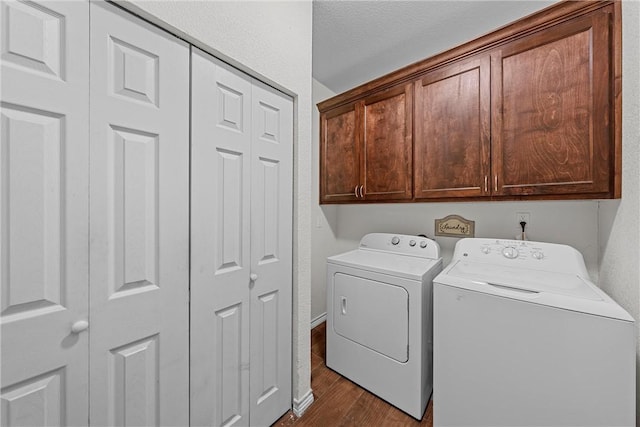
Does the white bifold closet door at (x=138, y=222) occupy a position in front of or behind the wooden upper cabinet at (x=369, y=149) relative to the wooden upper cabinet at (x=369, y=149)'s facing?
in front

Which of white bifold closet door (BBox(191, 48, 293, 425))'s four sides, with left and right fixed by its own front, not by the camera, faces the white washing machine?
front

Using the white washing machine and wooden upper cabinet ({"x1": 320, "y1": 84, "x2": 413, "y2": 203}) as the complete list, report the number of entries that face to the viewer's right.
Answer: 0

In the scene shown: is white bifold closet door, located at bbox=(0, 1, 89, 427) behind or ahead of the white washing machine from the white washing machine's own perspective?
ahead

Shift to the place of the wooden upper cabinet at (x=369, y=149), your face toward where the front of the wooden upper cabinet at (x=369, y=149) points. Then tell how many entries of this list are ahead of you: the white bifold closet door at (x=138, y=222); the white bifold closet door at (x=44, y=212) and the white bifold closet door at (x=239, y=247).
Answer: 3

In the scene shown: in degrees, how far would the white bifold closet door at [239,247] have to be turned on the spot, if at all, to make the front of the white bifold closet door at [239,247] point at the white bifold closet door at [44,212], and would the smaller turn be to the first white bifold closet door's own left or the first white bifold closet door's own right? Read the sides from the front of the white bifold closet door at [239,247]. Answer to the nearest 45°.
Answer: approximately 90° to the first white bifold closet door's own right

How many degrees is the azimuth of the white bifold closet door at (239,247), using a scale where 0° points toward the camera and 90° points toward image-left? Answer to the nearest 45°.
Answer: approximately 315°
